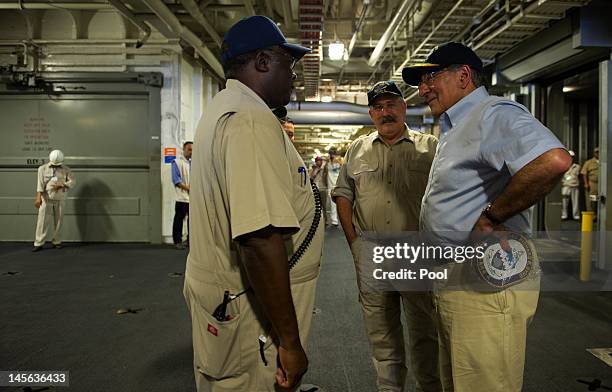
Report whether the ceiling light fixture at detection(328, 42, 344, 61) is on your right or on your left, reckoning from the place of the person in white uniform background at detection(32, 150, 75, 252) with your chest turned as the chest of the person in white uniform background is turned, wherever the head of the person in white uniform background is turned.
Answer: on your left

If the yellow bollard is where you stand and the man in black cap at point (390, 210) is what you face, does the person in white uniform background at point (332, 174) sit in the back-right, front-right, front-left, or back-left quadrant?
back-right

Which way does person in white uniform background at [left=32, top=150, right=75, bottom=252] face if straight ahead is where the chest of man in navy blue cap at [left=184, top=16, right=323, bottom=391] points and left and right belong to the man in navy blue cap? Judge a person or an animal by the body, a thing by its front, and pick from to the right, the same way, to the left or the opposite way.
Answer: to the right

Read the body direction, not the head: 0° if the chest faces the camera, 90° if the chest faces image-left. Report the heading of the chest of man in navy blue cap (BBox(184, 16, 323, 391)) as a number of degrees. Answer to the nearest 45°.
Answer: approximately 270°

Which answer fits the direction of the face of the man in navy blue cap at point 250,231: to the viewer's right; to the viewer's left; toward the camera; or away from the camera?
to the viewer's right
